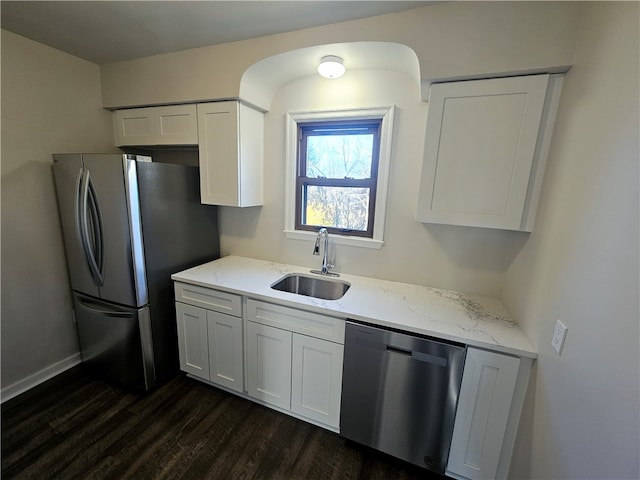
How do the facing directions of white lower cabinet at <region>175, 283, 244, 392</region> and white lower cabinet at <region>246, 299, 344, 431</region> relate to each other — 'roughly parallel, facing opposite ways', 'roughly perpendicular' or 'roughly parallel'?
roughly parallel

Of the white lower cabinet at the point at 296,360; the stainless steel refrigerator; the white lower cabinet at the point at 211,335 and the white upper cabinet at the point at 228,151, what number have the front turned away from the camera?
0

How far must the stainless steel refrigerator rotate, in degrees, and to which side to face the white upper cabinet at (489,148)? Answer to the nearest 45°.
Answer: approximately 90° to its left

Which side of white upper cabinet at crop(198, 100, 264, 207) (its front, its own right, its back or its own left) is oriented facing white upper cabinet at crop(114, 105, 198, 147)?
right

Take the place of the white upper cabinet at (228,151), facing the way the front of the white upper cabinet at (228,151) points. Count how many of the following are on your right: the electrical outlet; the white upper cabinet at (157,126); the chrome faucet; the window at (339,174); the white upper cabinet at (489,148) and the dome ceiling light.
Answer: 1

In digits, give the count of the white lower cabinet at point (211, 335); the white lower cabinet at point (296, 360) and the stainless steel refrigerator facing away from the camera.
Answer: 0

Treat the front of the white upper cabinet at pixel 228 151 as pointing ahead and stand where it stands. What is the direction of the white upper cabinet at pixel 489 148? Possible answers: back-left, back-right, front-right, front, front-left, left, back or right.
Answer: left

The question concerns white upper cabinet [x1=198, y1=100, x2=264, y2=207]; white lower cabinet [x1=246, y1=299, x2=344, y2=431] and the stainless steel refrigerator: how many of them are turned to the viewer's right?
0

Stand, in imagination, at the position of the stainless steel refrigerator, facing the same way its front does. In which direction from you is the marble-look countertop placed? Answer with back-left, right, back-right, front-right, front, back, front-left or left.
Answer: left

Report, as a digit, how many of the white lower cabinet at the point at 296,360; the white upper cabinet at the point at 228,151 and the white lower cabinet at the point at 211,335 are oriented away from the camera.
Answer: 0

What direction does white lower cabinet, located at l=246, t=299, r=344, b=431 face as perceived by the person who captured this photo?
facing the viewer and to the left of the viewer

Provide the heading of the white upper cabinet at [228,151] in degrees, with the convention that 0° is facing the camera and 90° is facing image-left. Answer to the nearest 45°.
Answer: approximately 45°

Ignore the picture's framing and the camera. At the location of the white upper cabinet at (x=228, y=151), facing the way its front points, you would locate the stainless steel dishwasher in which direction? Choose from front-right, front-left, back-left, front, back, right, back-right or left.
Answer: left

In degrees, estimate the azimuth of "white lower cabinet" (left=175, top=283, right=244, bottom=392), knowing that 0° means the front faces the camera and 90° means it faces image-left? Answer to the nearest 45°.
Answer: approximately 45°
